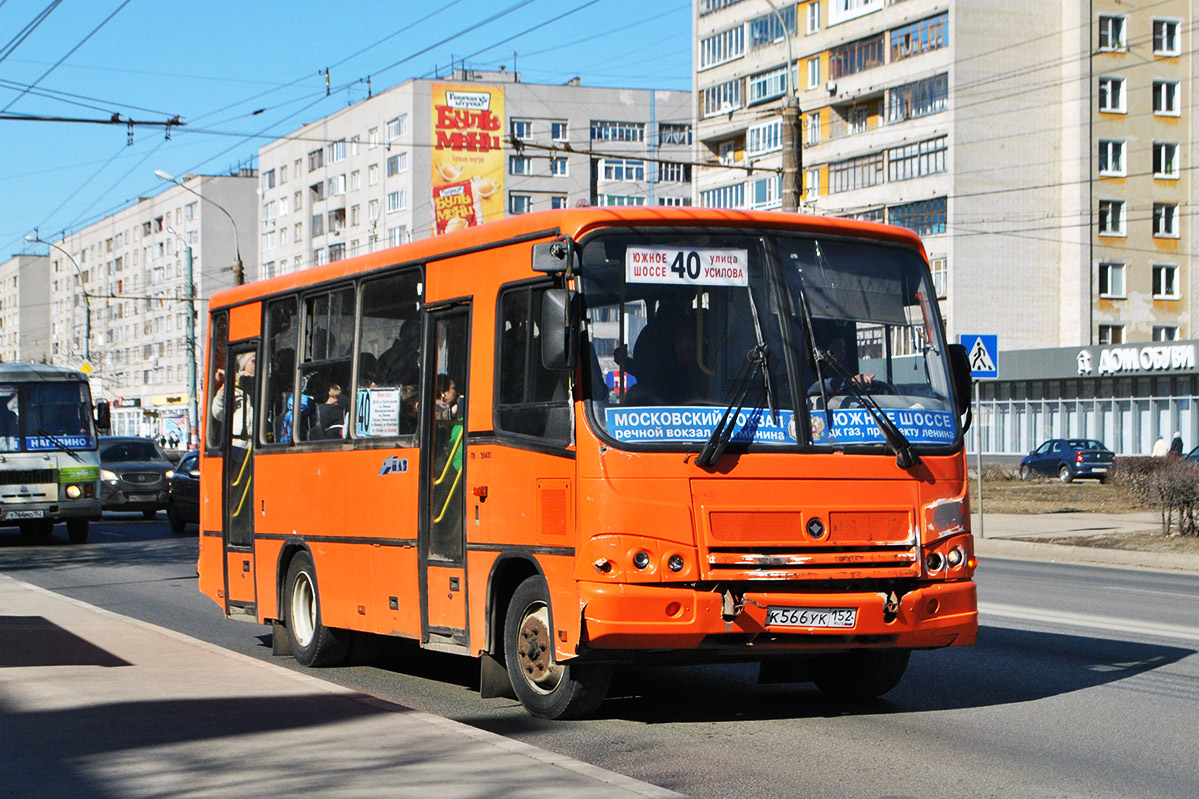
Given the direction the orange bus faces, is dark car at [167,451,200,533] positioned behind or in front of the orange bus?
behind

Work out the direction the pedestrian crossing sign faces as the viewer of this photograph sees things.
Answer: facing the viewer

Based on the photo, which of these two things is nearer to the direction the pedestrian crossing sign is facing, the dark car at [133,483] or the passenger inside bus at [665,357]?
the passenger inside bus

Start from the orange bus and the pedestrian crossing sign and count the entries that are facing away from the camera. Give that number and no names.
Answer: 0

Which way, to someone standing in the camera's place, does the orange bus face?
facing the viewer and to the right of the viewer

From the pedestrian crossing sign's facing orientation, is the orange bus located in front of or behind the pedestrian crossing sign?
in front

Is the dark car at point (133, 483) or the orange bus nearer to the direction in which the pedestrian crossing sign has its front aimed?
the orange bus

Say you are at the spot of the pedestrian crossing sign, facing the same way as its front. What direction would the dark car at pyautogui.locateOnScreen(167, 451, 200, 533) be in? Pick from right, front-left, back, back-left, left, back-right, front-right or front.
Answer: right

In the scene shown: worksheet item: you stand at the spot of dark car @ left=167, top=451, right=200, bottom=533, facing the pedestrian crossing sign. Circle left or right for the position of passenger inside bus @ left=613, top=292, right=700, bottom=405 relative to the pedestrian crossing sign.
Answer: right

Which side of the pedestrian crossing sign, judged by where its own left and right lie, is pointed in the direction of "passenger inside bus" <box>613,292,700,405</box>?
front

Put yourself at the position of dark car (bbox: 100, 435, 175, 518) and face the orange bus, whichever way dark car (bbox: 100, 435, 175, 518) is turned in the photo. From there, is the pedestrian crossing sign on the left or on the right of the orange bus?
left
